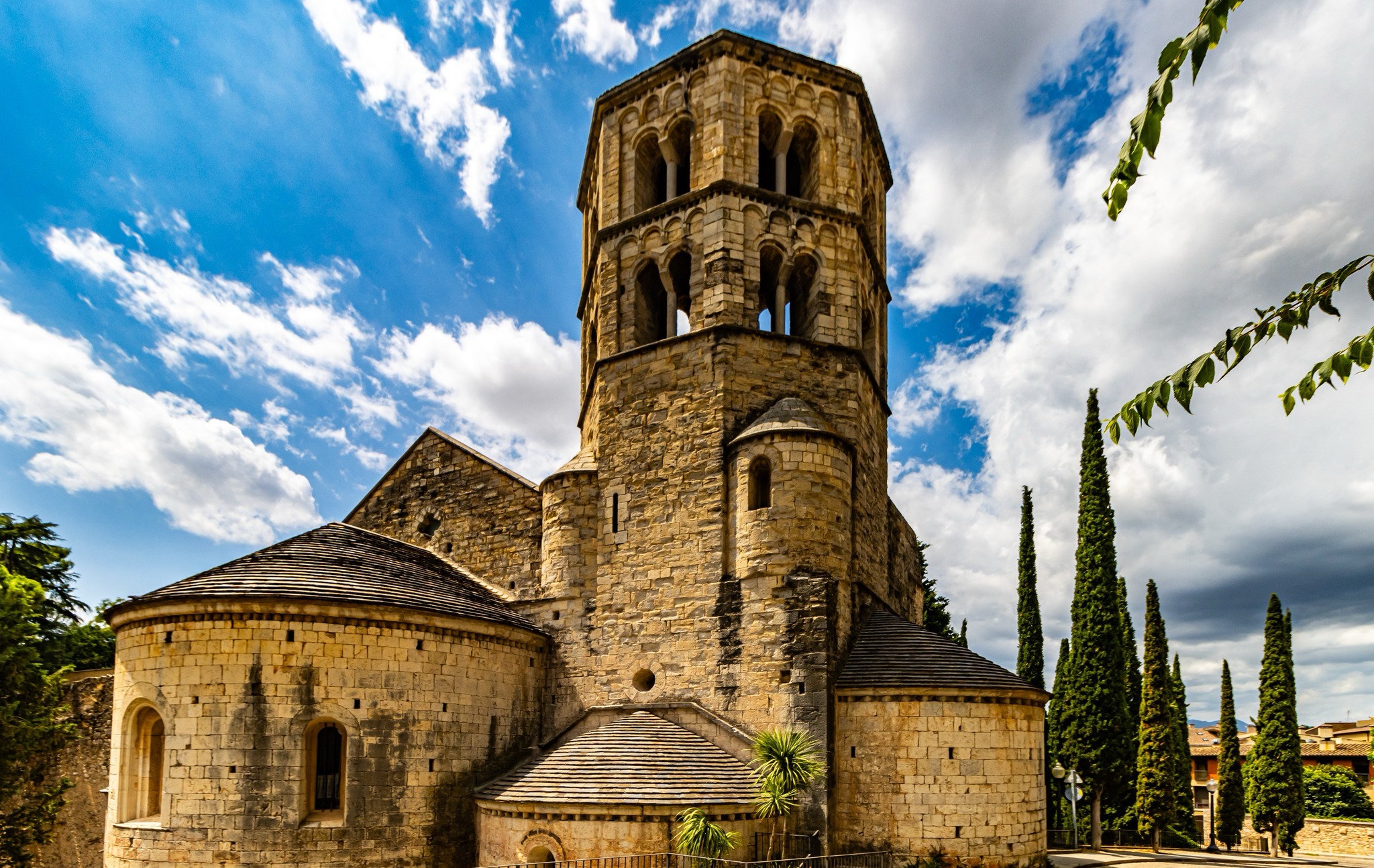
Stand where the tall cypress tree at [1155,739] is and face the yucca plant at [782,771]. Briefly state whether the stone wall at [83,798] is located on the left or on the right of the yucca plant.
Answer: right

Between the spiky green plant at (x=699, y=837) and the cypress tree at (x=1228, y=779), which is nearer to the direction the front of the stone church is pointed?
the cypress tree

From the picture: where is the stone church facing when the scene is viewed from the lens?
facing away from the viewer and to the right of the viewer

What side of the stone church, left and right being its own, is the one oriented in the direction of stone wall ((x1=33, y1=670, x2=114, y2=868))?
left
